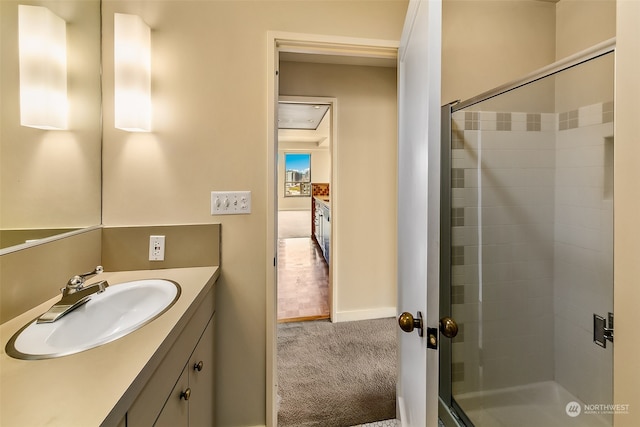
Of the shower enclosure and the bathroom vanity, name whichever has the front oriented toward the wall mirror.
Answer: the shower enclosure

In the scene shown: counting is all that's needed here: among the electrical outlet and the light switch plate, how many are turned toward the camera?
2

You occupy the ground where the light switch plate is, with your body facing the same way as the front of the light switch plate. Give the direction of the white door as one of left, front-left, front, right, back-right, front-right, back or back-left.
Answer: front-left

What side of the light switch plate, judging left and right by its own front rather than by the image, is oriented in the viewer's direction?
front

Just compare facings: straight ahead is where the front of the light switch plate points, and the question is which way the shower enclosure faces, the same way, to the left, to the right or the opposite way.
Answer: to the right

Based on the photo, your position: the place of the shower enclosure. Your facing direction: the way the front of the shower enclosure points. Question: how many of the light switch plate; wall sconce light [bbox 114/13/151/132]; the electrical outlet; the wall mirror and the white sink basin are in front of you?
5

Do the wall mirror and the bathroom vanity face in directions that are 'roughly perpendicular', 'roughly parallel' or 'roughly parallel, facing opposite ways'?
roughly parallel

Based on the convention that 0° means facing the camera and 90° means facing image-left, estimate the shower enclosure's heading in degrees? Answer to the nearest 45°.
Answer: approximately 45°

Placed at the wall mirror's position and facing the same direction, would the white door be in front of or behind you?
in front

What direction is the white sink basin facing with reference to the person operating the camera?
facing the viewer and to the right of the viewer

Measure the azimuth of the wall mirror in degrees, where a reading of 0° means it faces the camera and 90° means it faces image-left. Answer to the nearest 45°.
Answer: approximately 315°

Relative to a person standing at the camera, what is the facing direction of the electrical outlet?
facing the viewer

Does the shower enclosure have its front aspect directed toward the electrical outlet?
yes

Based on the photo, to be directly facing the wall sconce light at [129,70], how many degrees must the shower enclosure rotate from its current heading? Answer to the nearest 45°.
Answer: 0° — it already faces it
